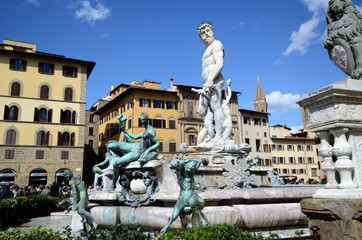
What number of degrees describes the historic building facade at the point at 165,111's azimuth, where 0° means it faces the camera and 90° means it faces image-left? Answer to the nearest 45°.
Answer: approximately 0°

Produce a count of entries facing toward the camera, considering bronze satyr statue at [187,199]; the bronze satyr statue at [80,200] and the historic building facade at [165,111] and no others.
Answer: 2

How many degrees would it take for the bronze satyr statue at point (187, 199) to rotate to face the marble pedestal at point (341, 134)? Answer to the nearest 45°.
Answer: approximately 45° to its left

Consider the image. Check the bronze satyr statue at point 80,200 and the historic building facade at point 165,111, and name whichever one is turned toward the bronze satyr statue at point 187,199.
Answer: the historic building facade

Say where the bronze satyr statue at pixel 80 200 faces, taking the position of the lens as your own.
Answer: facing to the left of the viewer

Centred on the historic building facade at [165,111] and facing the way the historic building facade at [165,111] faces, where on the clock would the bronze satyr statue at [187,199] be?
The bronze satyr statue is roughly at 12 o'clock from the historic building facade.

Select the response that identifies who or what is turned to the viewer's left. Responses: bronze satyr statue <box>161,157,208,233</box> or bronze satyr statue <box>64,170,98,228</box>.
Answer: bronze satyr statue <box>64,170,98,228</box>

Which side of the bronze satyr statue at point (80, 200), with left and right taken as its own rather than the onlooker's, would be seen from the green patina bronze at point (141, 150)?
back

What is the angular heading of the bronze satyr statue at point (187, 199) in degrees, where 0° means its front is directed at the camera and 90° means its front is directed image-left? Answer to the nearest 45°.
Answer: approximately 0°

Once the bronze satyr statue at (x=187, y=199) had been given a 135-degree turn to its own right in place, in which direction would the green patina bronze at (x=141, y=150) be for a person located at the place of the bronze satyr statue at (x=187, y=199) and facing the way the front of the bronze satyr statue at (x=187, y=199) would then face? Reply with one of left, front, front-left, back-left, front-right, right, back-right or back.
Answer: front

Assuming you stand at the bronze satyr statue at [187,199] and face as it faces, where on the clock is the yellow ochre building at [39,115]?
The yellow ochre building is roughly at 5 o'clock from the bronze satyr statue.
